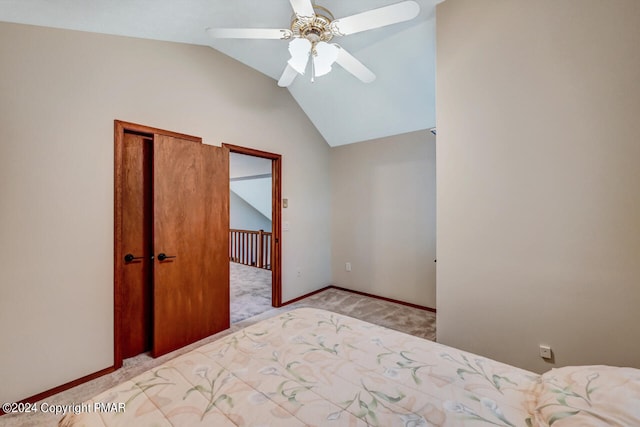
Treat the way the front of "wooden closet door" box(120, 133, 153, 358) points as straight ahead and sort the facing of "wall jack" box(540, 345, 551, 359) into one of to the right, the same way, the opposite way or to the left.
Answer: the opposite way

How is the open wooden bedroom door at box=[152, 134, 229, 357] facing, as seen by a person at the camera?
facing the viewer and to the right of the viewer

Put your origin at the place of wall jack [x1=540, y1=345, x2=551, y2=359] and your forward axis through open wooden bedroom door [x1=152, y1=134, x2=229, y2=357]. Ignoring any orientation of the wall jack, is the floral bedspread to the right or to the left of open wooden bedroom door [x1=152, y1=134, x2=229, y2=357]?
left

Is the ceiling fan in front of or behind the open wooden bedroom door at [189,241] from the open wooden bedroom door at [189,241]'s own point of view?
in front

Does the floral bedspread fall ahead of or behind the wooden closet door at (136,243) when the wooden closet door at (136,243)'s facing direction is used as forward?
ahead

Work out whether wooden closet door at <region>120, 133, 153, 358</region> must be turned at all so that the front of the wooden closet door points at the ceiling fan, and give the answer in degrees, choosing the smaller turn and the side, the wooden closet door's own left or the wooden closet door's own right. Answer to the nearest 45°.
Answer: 0° — it already faces it

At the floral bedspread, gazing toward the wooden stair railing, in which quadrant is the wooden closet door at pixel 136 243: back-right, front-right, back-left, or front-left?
front-left

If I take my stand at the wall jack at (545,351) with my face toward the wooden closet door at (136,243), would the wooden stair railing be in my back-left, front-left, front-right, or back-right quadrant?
front-right

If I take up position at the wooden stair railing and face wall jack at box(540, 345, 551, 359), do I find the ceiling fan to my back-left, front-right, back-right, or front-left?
front-right

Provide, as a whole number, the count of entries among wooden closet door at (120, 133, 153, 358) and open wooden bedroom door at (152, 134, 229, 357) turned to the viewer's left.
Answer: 0

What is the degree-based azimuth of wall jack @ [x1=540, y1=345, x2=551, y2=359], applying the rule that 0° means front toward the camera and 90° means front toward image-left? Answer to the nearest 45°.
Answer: approximately 45°
